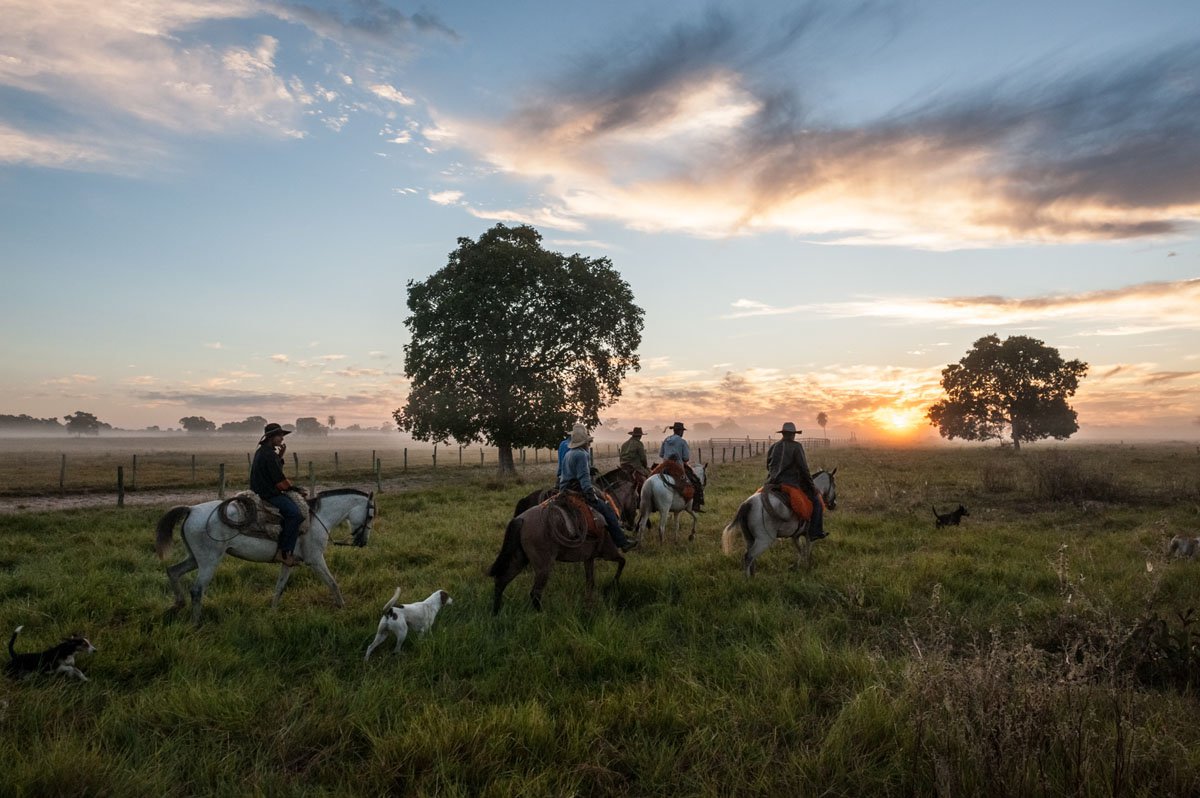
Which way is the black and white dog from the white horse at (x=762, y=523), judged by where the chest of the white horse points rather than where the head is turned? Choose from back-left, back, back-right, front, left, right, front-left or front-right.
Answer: back

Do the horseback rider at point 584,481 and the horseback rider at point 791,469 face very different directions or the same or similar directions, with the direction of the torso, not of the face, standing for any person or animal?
same or similar directions

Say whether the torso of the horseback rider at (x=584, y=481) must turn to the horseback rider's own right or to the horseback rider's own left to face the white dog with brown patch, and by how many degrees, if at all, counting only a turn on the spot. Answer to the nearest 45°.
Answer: approximately 180°

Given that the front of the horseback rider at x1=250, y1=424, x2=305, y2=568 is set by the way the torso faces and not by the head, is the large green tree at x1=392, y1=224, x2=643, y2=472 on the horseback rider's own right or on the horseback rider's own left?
on the horseback rider's own left

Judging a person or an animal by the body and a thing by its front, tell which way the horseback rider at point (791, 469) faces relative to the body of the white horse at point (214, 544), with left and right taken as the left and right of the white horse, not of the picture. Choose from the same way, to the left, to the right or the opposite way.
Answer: the same way

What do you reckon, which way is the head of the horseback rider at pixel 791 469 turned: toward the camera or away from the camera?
away from the camera

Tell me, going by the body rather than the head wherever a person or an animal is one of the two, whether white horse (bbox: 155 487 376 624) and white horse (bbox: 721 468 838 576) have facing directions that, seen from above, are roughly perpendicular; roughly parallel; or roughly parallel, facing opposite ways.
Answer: roughly parallel

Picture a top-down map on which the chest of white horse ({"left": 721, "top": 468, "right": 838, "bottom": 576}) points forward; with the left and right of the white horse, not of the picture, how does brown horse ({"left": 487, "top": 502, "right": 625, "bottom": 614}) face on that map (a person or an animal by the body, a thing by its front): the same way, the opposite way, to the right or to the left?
the same way

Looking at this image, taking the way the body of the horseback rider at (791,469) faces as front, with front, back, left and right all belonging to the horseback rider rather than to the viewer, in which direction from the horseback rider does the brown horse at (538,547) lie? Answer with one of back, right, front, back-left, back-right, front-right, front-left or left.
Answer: back

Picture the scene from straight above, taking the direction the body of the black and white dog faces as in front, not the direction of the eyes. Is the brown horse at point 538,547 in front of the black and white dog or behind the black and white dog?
in front

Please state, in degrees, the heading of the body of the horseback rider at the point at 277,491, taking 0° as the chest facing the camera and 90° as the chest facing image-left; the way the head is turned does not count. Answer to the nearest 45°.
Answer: approximately 270°

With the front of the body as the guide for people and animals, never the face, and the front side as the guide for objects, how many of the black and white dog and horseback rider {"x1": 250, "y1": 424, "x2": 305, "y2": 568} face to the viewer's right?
2

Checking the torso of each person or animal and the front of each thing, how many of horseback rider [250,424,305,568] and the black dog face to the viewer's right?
2

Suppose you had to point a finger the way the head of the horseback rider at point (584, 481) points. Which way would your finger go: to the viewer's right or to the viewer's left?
to the viewer's right

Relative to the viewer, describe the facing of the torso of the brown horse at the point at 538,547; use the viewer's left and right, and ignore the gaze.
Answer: facing away from the viewer and to the right of the viewer

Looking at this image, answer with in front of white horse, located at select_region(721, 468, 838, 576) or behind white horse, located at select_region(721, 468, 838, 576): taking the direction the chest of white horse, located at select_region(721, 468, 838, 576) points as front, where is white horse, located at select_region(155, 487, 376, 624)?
behind

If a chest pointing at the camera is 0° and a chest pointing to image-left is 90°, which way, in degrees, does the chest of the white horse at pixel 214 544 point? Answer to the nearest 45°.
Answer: approximately 270°
